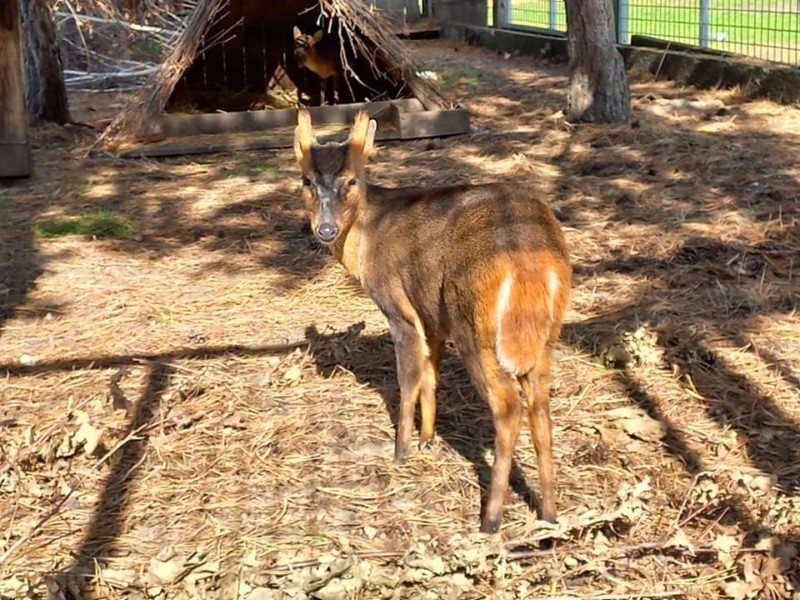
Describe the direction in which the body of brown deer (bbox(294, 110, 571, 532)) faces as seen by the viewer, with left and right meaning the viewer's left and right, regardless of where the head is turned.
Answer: facing away from the viewer and to the left of the viewer

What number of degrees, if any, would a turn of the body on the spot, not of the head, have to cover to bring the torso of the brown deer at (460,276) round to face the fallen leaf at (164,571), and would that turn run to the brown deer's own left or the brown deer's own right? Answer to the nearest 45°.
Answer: approximately 90° to the brown deer's own left

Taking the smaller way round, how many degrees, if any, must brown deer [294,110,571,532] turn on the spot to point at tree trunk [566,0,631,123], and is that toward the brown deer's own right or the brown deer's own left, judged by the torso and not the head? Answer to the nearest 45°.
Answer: approximately 45° to the brown deer's own right

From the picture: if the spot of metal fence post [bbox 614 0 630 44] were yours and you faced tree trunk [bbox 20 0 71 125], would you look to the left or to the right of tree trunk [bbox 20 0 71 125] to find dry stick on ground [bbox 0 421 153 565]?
left

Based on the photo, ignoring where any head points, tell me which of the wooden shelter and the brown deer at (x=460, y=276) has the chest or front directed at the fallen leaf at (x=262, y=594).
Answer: the wooden shelter

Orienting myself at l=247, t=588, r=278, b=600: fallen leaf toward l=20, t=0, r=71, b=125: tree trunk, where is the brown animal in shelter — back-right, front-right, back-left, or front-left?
front-right

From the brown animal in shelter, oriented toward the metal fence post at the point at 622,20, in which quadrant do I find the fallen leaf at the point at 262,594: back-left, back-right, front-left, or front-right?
back-right

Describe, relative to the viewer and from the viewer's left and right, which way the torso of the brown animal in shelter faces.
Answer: facing the viewer and to the left of the viewer

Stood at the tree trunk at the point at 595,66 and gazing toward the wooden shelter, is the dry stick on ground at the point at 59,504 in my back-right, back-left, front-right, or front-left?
front-left

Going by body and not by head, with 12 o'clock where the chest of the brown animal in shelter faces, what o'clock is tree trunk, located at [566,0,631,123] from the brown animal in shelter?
The tree trunk is roughly at 9 o'clock from the brown animal in shelter.

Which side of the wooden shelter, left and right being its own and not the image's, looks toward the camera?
front

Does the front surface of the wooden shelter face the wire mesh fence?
no

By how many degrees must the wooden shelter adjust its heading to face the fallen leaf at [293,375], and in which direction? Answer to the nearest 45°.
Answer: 0° — it already faces it

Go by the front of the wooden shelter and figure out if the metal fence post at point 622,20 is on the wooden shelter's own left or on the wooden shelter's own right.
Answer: on the wooden shelter's own left

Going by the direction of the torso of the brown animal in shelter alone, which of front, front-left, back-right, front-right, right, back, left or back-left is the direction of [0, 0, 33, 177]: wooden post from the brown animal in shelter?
front

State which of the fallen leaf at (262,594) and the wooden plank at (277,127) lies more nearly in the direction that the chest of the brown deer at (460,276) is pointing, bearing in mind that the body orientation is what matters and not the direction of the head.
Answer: the wooden plank

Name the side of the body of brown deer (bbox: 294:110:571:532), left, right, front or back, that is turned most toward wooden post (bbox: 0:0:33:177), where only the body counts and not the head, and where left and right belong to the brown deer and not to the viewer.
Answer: front

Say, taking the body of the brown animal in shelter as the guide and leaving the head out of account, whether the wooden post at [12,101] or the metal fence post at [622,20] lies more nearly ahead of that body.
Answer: the wooden post

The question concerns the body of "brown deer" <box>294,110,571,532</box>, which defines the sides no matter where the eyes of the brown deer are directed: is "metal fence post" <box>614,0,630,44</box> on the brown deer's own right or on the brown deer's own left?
on the brown deer's own right

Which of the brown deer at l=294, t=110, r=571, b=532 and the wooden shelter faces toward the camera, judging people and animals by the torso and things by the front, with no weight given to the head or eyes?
the wooden shelter

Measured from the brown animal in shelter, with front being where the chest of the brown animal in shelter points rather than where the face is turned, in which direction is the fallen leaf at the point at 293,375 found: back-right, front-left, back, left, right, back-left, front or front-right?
front-left

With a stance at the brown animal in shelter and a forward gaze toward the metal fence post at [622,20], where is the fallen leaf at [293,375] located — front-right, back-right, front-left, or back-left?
back-right

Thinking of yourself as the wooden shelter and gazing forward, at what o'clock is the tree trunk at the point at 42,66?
The tree trunk is roughly at 4 o'clock from the wooden shelter.
